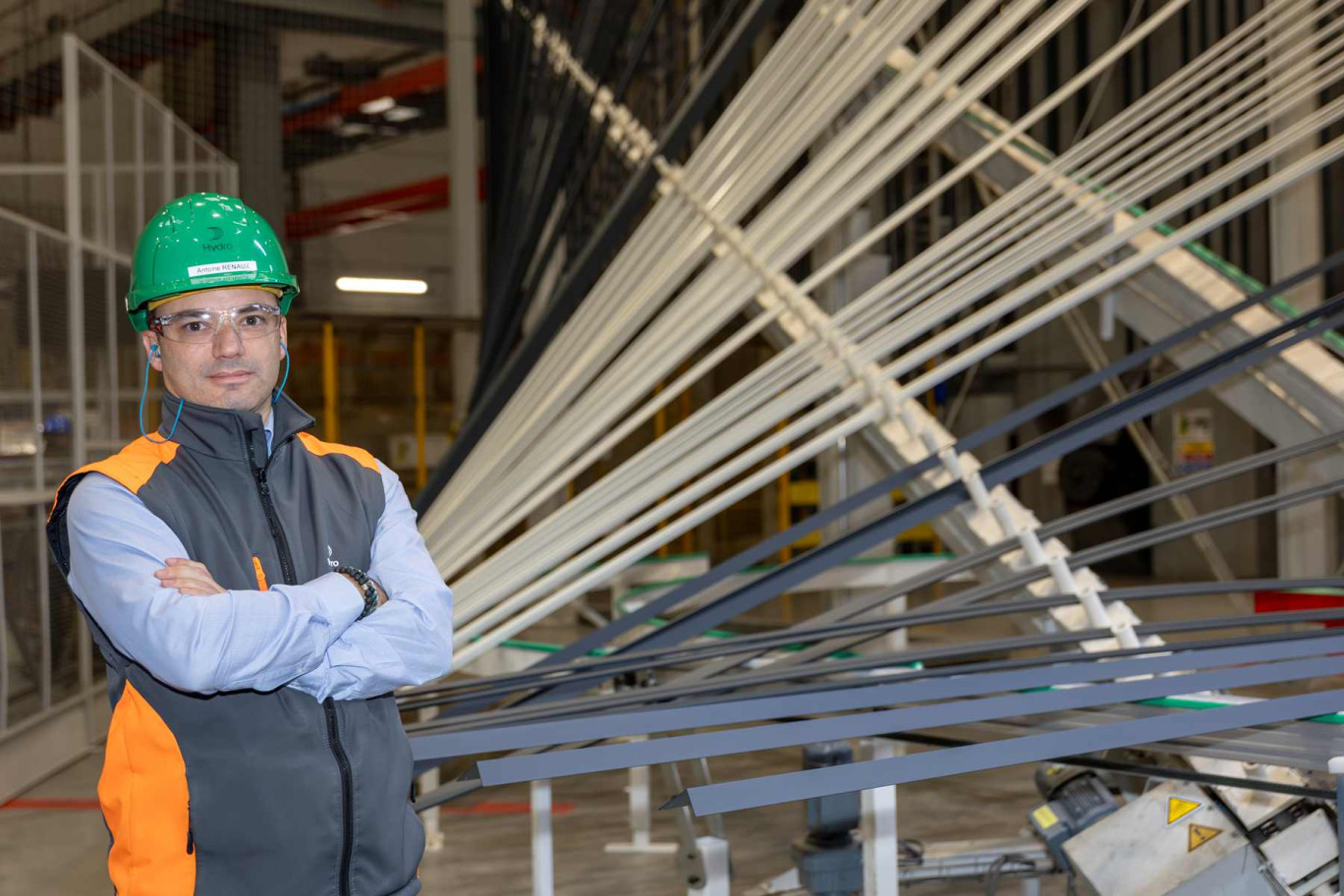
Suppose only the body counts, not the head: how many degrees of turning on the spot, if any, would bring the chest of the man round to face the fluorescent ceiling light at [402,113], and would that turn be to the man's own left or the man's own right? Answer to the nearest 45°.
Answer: approximately 135° to the man's own left

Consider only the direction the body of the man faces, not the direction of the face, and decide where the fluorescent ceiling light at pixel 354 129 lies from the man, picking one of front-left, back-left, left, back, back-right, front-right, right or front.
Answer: back-left

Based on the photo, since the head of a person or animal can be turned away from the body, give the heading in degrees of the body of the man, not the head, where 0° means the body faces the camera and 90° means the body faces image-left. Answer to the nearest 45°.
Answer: approximately 315°

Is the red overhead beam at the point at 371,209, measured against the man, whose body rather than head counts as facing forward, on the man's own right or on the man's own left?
on the man's own left

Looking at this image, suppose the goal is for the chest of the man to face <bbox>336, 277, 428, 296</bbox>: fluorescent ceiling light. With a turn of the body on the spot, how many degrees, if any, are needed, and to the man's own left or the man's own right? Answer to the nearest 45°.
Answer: approximately 135° to the man's own left

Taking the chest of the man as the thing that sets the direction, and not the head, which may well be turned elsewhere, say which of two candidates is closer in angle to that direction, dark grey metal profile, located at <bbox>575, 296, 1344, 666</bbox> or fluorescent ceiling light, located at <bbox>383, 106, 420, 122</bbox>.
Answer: the dark grey metal profile

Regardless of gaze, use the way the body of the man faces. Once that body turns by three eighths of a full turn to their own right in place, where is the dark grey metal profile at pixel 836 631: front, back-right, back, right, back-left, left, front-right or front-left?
back-right

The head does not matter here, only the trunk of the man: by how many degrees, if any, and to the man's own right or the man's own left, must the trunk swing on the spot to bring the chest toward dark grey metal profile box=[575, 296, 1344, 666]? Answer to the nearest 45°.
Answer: approximately 90° to the man's own left

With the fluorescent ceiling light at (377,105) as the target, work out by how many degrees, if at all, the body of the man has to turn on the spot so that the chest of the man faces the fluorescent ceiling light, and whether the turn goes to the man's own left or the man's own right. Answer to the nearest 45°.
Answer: approximately 135° to the man's own left
